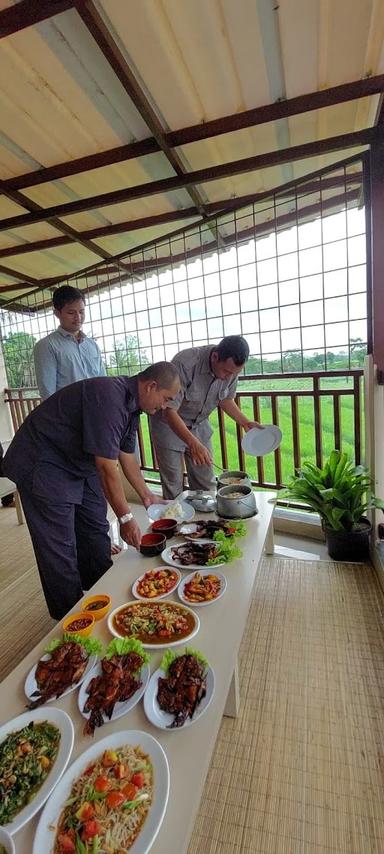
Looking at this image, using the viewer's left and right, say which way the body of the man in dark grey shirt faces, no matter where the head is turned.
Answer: facing to the right of the viewer

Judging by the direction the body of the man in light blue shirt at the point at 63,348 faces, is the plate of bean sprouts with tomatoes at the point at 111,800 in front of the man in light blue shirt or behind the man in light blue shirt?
in front

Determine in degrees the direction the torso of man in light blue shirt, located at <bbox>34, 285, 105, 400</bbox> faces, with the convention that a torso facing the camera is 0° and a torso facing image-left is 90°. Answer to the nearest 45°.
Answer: approximately 315°

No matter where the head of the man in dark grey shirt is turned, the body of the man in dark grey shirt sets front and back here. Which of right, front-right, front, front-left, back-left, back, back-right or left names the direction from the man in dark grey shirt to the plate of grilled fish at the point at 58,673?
right

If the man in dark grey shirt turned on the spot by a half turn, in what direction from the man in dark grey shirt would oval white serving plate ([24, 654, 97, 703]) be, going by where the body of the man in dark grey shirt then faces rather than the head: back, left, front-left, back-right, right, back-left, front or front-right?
left

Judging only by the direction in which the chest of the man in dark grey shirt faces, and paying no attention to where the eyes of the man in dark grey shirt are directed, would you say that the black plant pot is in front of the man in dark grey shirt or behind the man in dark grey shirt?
in front

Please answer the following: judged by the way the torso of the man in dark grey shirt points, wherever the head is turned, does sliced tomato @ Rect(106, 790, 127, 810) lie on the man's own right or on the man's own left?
on the man's own right

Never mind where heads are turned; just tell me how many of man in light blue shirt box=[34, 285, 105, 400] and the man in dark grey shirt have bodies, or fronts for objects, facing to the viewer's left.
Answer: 0

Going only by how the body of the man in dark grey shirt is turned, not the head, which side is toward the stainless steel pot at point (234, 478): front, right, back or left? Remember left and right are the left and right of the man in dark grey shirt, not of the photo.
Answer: front

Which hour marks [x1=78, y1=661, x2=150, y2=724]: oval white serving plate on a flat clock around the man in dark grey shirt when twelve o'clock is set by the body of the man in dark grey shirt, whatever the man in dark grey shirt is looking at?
The oval white serving plate is roughly at 3 o'clock from the man in dark grey shirt.

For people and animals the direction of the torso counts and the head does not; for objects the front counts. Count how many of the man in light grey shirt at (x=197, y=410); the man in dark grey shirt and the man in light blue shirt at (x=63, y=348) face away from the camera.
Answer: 0

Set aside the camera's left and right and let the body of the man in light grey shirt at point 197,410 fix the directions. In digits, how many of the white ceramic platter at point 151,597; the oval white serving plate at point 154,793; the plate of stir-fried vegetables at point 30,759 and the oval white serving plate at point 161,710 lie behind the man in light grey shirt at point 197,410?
0

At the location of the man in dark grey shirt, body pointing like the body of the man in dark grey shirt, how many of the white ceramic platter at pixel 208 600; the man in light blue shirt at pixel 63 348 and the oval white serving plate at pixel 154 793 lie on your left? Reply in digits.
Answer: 1

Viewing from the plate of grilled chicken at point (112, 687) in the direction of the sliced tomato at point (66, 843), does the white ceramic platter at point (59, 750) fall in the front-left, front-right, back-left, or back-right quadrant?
front-right

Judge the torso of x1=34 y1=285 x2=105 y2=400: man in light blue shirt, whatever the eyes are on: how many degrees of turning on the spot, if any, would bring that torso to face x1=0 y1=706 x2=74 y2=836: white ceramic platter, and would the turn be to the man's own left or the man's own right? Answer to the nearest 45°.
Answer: approximately 45° to the man's own right

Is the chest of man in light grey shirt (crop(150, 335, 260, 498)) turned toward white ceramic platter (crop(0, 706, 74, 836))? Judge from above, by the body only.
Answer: no
